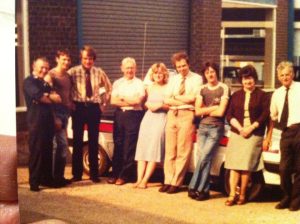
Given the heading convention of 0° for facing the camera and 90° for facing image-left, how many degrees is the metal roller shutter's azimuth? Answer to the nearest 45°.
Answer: approximately 0°

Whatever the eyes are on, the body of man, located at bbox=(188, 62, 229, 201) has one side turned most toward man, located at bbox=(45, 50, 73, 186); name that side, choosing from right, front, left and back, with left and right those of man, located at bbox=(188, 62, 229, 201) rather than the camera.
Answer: right

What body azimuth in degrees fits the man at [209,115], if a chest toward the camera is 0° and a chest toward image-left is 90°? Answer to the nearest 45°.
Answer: approximately 0°

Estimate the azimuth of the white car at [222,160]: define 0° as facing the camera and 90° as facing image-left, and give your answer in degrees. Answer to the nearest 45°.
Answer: approximately 315°

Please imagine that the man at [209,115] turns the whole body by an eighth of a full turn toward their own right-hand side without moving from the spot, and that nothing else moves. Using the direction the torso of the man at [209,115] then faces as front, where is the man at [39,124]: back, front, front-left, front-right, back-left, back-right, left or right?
front-right
